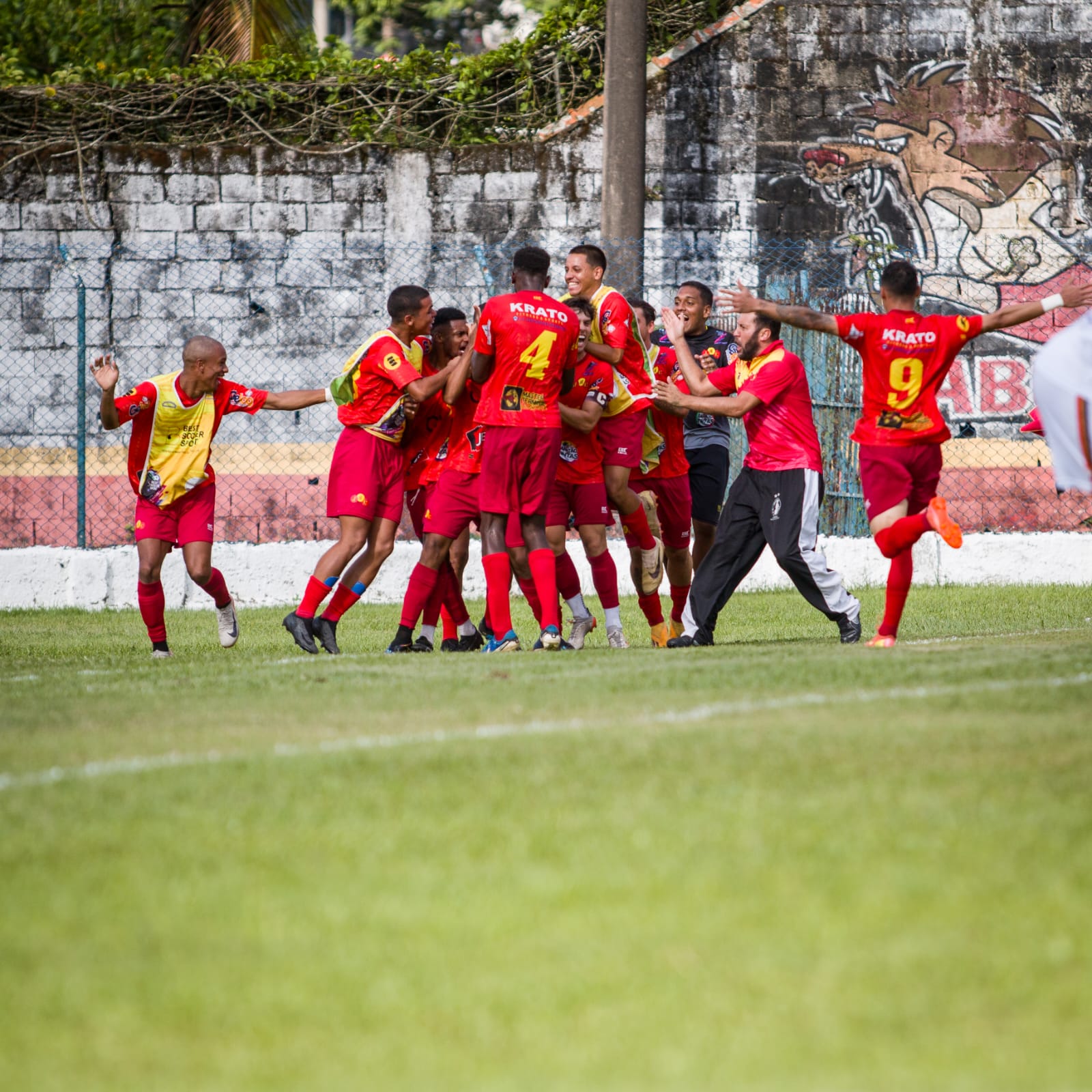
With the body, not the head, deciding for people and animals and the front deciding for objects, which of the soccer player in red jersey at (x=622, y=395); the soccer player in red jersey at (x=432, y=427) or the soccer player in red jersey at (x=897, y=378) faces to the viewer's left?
the soccer player in red jersey at (x=622, y=395)

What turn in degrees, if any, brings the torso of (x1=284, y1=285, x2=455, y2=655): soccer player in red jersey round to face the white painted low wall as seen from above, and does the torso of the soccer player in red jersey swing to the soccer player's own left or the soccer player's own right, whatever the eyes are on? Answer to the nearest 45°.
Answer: approximately 90° to the soccer player's own left

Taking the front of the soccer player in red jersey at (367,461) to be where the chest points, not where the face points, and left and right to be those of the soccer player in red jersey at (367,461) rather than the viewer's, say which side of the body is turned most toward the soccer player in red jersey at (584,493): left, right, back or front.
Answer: front

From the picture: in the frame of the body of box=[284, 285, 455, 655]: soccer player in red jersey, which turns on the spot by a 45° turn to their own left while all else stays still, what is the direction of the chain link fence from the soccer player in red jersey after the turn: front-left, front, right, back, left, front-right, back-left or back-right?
front-left

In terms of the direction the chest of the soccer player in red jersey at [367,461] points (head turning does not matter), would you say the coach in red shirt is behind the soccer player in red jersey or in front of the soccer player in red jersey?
in front

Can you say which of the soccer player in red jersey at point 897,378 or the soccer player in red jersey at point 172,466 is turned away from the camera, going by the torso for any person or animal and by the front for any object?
the soccer player in red jersey at point 897,378

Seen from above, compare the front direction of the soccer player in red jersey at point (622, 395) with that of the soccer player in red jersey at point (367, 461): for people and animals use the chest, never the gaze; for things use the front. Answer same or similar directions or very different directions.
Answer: very different directions

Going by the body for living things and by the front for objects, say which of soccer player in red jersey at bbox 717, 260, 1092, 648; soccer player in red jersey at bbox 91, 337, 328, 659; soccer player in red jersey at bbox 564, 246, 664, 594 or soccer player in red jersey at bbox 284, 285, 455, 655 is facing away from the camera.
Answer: soccer player in red jersey at bbox 717, 260, 1092, 648

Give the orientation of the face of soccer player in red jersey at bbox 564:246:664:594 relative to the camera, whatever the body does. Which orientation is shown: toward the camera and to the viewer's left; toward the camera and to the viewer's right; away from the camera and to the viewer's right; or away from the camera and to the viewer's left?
toward the camera and to the viewer's left

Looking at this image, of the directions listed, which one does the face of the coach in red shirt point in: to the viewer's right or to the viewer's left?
to the viewer's left

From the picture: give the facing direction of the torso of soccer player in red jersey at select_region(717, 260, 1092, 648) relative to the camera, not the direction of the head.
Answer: away from the camera
